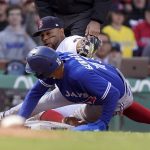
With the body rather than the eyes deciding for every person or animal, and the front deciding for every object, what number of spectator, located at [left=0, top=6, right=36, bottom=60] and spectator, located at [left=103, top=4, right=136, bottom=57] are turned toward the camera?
2

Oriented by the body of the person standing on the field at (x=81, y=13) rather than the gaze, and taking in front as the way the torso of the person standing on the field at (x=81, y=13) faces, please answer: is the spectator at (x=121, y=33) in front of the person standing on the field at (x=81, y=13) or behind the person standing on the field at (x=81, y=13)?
behind

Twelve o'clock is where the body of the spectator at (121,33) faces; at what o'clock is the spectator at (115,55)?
the spectator at (115,55) is roughly at 12 o'clock from the spectator at (121,33).

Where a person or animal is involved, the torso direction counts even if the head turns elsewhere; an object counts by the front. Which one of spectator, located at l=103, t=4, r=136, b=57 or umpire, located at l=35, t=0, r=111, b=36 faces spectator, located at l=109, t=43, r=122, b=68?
spectator, located at l=103, t=4, r=136, b=57

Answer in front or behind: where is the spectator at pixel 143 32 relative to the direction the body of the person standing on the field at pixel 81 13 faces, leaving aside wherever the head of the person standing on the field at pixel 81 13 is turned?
behind

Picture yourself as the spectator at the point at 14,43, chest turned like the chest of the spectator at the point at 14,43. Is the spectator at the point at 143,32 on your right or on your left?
on your left

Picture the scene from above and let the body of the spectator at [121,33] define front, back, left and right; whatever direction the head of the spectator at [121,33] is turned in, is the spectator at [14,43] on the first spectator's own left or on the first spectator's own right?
on the first spectator's own right

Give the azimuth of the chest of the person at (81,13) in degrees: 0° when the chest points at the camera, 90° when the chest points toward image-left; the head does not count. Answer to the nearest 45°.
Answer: approximately 45°
